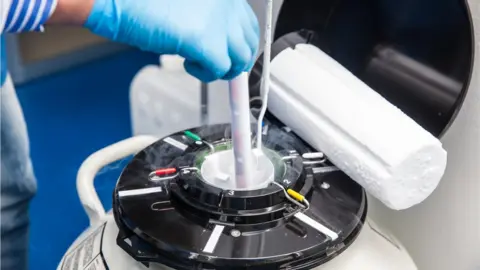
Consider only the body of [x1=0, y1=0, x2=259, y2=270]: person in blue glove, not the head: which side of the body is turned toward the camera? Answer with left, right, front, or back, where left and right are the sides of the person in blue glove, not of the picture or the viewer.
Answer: right
